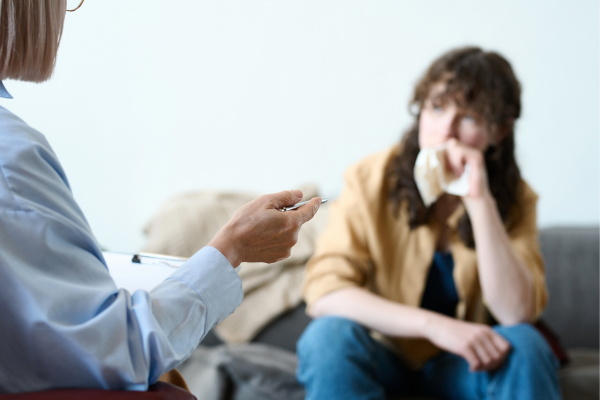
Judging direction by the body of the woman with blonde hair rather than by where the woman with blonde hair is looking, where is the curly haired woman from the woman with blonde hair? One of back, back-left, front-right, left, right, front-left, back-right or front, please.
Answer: front

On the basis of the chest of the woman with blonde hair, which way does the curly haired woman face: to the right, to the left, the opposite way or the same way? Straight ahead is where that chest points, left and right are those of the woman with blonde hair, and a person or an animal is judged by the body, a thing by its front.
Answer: the opposite way

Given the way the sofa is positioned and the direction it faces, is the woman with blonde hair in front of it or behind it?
in front

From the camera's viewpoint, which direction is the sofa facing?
toward the camera

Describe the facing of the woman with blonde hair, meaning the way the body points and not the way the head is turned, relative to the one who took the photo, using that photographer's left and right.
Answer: facing away from the viewer and to the right of the viewer

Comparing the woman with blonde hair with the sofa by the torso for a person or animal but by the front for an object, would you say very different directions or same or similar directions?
very different directions

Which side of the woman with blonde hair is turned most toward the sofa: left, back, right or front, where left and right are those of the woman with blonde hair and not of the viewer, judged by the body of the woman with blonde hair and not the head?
front

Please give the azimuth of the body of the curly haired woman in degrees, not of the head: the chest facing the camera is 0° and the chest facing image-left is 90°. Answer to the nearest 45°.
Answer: approximately 0°
